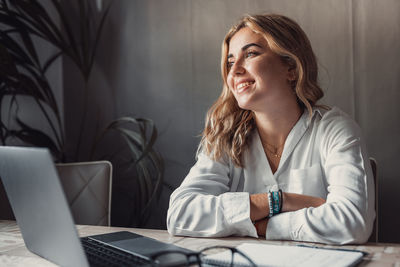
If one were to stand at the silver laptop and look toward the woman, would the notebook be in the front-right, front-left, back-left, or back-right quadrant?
front-right

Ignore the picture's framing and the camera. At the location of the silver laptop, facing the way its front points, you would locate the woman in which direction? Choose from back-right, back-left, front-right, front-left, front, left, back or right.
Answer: front

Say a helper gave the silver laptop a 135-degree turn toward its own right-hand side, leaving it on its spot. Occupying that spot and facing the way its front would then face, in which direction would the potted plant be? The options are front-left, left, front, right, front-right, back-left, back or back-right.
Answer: back

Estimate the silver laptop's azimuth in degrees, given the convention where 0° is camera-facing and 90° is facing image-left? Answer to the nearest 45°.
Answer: approximately 225°

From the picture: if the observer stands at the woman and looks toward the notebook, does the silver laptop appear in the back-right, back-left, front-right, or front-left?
front-right

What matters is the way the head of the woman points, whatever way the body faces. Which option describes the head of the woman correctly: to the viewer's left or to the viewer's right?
to the viewer's left
